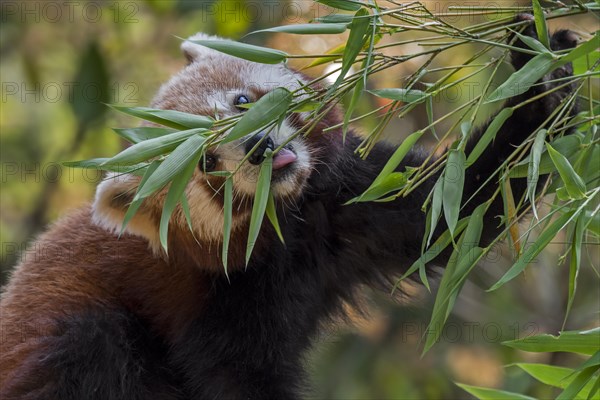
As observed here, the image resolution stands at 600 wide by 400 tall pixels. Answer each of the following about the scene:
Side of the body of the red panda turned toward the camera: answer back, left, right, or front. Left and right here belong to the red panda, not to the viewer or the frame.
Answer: right
